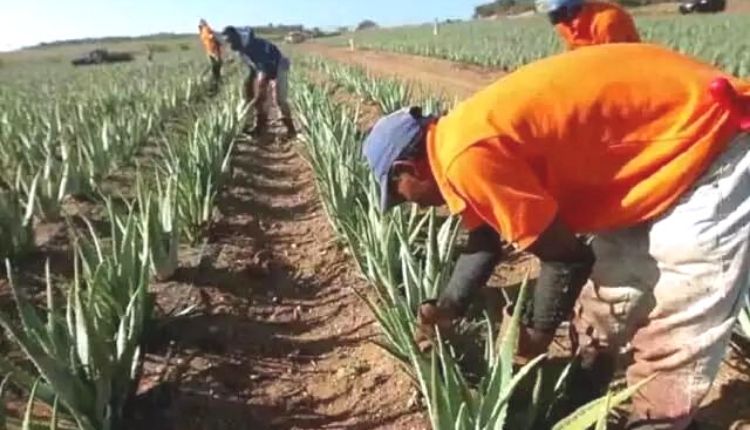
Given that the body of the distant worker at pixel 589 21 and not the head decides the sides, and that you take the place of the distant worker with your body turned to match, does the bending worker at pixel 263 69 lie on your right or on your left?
on your right

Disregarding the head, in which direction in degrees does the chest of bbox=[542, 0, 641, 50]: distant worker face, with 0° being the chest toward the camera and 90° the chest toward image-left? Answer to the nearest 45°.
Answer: approximately 90°

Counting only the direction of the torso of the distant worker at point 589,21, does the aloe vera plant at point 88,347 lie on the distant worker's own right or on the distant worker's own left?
on the distant worker's own left

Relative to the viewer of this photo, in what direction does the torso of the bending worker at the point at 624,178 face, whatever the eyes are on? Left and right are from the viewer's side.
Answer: facing to the left of the viewer

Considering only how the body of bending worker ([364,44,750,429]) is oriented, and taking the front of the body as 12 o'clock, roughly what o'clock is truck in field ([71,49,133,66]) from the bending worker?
The truck in field is roughly at 2 o'clock from the bending worker.

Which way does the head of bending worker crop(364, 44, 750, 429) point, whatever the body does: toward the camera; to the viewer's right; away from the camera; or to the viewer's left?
to the viewer's left

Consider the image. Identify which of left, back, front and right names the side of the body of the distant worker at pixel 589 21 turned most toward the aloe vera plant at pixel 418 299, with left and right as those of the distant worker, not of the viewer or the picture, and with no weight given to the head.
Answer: left

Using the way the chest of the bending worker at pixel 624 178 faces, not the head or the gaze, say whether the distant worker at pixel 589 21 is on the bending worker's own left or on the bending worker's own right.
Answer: on the bending worker's own right

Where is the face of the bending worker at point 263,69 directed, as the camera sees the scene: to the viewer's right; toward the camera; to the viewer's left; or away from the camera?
to the viewer's left

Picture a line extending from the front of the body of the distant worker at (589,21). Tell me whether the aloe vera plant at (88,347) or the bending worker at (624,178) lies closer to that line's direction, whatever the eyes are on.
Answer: the aloe vera plant

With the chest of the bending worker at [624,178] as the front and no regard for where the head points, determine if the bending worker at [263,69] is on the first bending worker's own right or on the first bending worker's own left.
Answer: on the first bending worker's own right

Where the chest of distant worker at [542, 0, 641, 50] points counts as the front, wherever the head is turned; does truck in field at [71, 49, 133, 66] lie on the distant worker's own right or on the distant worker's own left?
on the distant worker's own right

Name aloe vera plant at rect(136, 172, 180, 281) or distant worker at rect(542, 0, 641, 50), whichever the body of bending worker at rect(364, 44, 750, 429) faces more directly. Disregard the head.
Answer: the aloe vera plant

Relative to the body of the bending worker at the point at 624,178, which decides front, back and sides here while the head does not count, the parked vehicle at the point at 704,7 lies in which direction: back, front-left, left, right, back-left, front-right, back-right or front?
right

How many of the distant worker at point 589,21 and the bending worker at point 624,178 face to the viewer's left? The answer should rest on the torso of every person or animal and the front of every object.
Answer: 2
